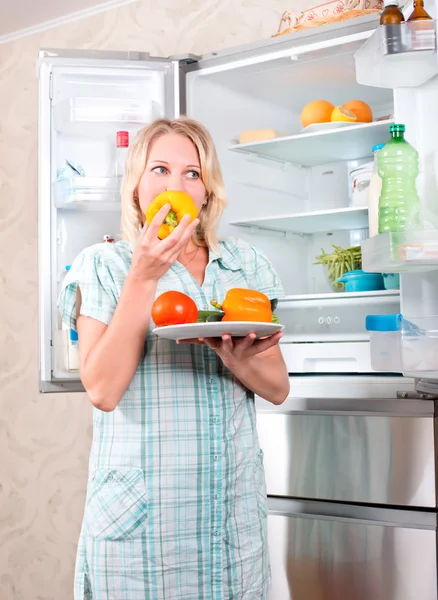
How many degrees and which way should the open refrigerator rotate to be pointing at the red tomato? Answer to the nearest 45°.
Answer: approximately 45° to its left

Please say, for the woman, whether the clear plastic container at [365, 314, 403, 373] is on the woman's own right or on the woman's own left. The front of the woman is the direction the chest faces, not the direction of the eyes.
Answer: on the woman's own left

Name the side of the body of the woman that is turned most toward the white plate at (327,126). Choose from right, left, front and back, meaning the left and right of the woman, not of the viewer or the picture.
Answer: left

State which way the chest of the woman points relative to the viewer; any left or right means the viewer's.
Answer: facing the viewer and to the right of the viewer

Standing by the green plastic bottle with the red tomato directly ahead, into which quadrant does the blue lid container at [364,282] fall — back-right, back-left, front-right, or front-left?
back-right

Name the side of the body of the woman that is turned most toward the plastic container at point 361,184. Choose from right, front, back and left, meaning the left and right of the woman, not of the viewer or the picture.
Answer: left

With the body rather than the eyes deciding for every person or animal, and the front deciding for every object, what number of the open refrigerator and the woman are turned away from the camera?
0
